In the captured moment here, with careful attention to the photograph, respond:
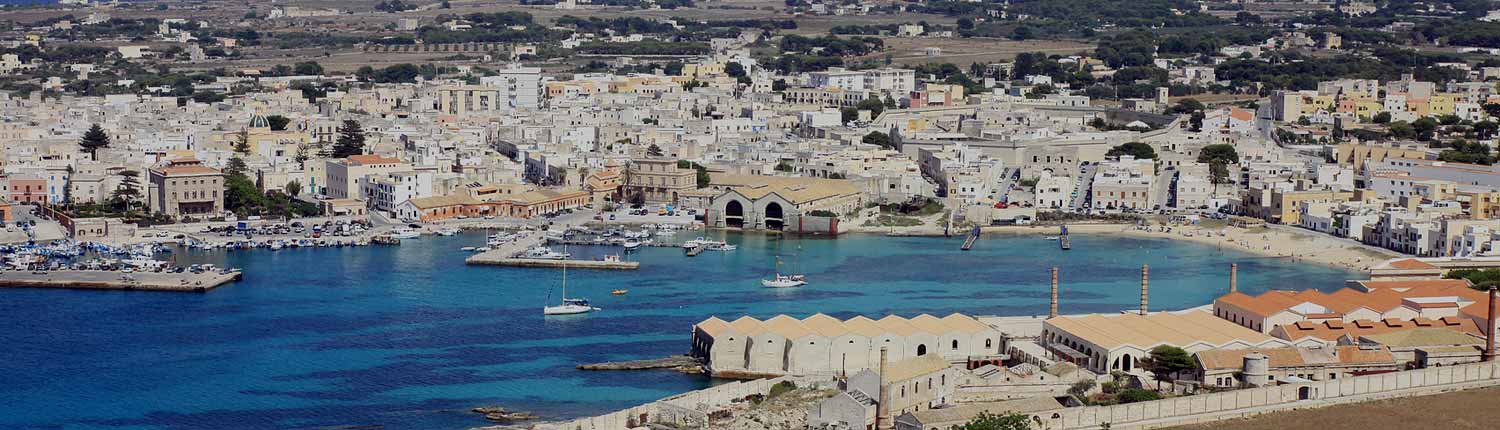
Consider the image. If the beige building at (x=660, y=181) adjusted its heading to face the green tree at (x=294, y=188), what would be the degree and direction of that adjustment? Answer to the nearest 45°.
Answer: approximately 90° to its right

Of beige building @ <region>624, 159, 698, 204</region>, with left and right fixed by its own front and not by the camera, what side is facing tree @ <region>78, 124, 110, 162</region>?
right

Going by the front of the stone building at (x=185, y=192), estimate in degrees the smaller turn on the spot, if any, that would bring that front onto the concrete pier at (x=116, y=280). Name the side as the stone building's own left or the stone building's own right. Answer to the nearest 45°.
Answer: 0° — it already faces it

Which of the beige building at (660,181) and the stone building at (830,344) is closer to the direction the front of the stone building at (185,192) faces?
the stone building

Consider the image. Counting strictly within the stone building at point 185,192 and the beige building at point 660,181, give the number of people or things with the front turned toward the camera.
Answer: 2

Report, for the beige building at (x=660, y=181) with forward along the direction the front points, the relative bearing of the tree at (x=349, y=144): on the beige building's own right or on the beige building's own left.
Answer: on the beige building's own right

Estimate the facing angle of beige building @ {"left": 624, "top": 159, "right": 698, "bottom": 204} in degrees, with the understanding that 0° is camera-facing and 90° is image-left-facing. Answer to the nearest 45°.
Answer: approximately 0°

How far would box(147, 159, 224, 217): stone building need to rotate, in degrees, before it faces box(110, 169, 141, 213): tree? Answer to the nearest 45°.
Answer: approximately 135° to its right

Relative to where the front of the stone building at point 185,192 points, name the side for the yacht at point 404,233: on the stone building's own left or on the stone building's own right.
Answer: on the stone building's own left

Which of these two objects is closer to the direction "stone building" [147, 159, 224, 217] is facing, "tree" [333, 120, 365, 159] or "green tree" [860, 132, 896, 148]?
the green tree
